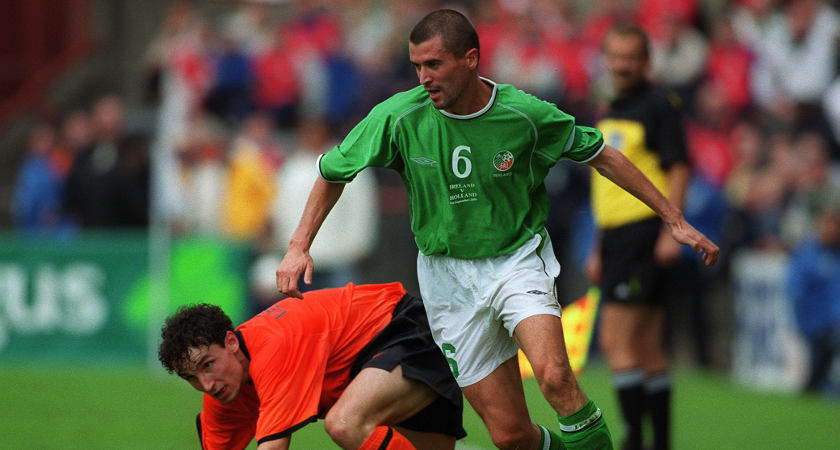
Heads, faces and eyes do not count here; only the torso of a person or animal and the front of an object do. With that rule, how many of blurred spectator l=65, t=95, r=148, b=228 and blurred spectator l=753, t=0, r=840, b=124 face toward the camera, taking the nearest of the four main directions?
2

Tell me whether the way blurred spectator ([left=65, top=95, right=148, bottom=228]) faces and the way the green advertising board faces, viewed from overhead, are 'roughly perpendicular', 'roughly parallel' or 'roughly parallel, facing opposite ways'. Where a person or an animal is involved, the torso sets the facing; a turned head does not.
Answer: roughly parallel

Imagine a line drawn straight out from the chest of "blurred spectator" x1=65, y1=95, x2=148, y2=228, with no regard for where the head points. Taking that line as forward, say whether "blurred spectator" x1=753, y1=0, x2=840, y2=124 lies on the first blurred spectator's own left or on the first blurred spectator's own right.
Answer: on the first blurred spectator's own left

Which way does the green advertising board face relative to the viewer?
toward the camera

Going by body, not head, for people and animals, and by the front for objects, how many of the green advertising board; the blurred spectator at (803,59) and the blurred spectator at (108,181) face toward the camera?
3

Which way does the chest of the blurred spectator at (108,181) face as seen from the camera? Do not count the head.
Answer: toward the camera

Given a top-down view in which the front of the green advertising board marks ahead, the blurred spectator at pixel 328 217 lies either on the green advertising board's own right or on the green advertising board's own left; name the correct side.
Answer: on the green advertising board's own left

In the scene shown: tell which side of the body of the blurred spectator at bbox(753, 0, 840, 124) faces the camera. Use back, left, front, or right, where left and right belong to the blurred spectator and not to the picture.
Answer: front
